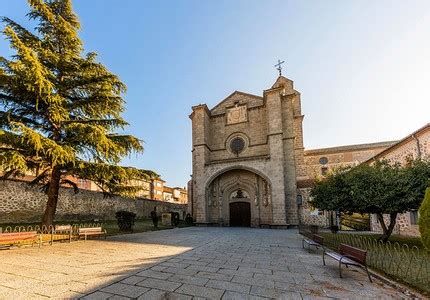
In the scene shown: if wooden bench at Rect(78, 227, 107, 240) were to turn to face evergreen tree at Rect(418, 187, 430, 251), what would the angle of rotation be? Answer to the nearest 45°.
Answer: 0° — it already faces it

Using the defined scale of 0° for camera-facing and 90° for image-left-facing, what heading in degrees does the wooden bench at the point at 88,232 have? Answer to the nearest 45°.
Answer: approximately 315°

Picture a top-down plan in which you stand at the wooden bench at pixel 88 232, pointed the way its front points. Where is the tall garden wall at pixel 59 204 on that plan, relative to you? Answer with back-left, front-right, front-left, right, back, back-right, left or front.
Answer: back-left

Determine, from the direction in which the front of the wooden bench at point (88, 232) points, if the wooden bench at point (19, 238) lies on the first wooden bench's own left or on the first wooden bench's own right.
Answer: on the first wooden bench's own right

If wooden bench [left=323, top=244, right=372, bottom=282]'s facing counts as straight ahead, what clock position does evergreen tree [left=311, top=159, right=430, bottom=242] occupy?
The evergreen tree is roughly at 5 o'clock from the wooden bench.
